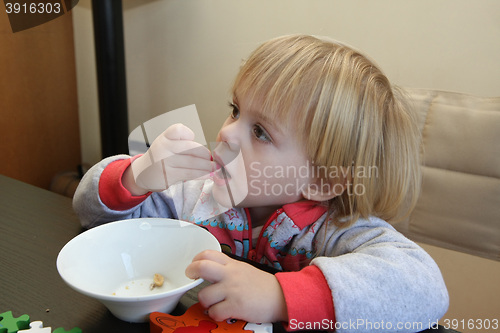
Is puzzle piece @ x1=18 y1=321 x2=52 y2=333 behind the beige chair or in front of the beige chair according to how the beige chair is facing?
in front

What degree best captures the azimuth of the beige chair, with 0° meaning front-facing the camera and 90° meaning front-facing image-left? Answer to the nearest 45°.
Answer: approximately 45°

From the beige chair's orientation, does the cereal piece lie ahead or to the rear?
ahead

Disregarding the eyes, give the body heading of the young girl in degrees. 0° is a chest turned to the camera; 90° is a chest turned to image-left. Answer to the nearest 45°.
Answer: approximately 45°

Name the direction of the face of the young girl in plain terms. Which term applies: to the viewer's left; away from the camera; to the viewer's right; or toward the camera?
to the viewer's left
